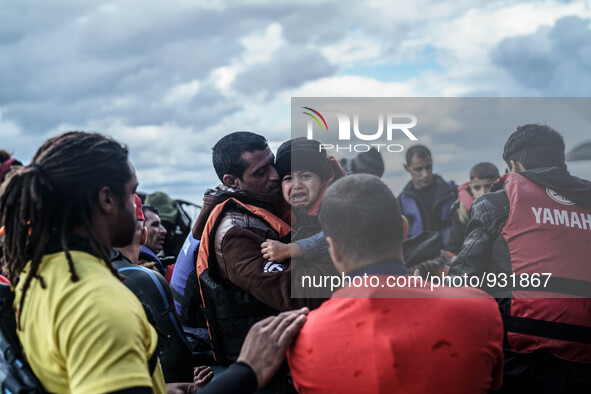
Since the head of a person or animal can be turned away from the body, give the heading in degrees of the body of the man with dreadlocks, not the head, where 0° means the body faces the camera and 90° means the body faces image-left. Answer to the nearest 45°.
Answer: approximately 225°

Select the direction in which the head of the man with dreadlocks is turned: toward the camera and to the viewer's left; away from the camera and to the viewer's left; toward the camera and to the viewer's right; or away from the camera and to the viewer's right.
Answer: away from the camera and to the viewer's right

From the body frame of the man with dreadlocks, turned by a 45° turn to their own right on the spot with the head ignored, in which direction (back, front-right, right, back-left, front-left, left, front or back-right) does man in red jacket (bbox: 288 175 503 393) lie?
front

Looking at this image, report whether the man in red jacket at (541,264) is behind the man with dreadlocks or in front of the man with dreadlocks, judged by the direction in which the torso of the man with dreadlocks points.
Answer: in front
